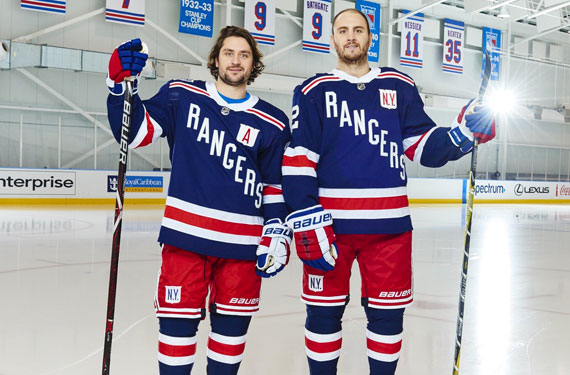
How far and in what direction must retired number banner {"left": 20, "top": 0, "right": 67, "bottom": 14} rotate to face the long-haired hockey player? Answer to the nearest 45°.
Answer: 0° — it already faces them

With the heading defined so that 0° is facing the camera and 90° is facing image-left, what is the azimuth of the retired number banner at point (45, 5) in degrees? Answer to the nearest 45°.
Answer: approximately 0°

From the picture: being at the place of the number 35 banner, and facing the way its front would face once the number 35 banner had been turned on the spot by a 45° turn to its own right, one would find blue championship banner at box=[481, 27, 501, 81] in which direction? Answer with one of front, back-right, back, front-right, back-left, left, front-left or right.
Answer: back

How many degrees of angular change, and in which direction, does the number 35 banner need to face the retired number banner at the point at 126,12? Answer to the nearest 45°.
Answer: approximately 45° to its right

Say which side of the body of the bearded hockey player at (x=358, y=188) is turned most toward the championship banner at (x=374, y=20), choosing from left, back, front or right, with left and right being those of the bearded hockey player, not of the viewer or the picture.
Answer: back
